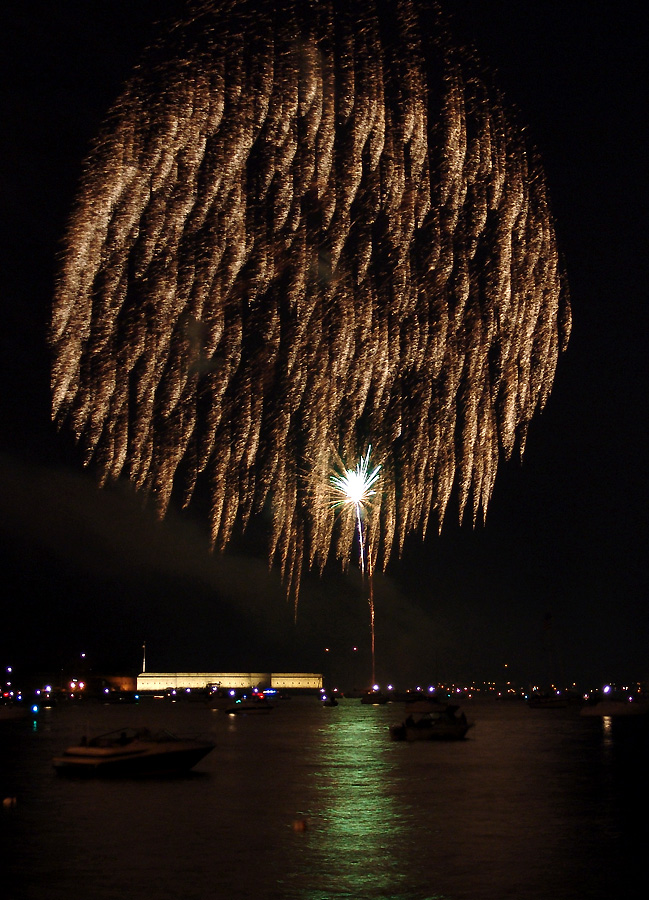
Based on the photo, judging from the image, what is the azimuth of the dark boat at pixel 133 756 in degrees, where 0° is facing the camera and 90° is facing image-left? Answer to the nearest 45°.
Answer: approximately 270°
